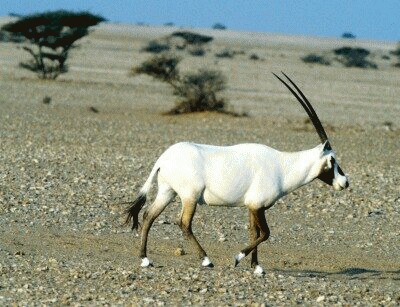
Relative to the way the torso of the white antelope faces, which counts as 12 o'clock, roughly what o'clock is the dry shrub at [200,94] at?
The dry shrub is roughly at 9 o'clock from the white antelope.

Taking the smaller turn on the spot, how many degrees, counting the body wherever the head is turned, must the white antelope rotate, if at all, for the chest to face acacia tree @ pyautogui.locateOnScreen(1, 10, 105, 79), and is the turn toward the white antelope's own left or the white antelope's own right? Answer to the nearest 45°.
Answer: approximately 90° to the white antelope's own left

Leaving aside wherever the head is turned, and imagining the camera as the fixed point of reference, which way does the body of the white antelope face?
to the viewer's right

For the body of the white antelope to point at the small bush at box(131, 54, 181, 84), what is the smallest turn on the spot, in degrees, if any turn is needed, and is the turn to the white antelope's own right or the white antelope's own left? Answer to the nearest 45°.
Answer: approximately 90° to the white antelope's own left
